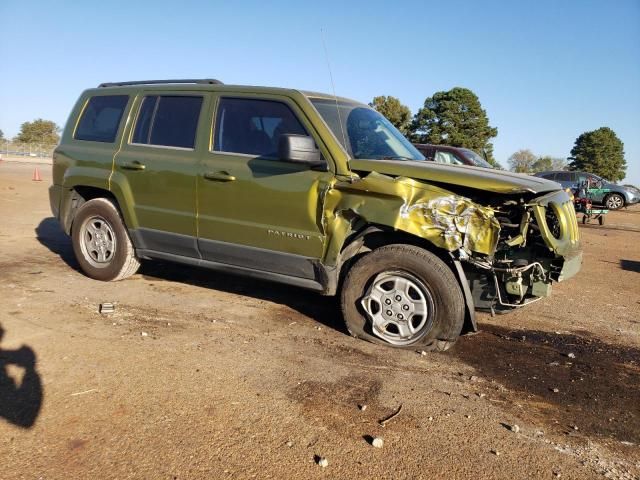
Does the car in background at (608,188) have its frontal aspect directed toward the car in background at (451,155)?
no

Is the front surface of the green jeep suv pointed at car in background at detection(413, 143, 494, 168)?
no

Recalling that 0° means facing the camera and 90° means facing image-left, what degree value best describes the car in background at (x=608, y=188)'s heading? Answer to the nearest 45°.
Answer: approximately 270°

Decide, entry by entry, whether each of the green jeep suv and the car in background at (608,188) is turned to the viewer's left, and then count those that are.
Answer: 0

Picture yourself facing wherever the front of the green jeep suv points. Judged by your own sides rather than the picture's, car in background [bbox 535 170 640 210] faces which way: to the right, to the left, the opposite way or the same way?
the same way

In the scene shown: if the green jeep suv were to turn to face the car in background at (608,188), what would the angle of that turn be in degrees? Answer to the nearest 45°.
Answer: approximately 90° to its left

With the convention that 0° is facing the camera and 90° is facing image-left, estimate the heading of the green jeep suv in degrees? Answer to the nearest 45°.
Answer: approximately 315°

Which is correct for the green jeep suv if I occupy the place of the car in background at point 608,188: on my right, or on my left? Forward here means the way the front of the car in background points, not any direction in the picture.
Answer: on my right
